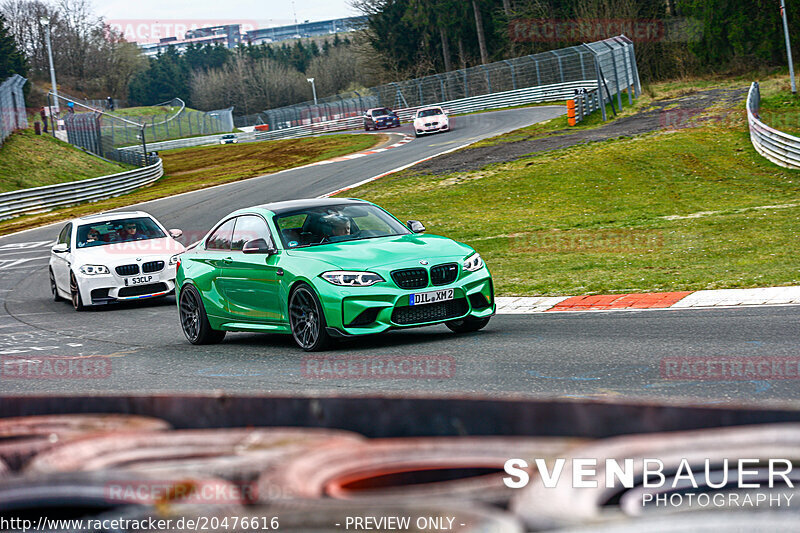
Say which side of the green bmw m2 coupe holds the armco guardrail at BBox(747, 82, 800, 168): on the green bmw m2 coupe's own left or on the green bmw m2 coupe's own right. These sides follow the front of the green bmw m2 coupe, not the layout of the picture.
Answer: on the green bmw m2 coupe's own left

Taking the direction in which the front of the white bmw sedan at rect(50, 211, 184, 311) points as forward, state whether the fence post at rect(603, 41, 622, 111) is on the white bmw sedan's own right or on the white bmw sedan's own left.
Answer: on the white bmw sedan's own left

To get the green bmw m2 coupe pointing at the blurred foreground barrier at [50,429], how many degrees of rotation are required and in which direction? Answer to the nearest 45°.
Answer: approximately 45° to its right

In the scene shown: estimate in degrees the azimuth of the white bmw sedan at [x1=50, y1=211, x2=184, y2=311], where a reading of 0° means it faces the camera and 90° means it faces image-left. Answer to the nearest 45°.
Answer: approximately 315°

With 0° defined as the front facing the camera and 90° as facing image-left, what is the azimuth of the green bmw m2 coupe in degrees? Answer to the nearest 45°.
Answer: approximately 315°
